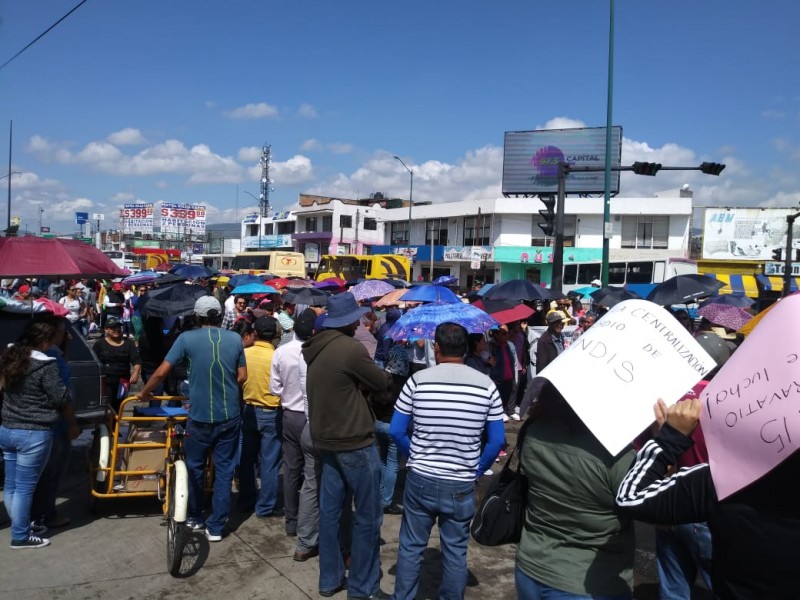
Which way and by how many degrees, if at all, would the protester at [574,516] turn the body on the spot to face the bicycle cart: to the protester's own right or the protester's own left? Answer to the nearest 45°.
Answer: approximately 45° to the protester's own left

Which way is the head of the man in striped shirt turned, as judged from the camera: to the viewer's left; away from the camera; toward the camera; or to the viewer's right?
away from the camera

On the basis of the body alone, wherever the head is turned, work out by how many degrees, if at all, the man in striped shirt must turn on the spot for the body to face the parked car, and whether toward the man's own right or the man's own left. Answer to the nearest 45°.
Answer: approximately 45° to the man's own left

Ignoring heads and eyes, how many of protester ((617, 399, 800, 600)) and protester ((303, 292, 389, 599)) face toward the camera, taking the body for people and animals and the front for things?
0

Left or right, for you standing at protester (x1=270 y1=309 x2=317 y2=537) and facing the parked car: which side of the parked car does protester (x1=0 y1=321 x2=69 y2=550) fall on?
left

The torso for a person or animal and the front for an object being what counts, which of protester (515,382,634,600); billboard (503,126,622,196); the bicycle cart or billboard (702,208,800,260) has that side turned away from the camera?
the protester

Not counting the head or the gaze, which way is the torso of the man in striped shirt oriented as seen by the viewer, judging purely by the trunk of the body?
away from the camera

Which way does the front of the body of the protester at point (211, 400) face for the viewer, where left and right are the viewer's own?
facing away from the viewer

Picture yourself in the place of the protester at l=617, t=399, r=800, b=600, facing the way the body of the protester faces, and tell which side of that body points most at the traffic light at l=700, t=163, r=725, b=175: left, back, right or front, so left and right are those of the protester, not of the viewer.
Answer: front
